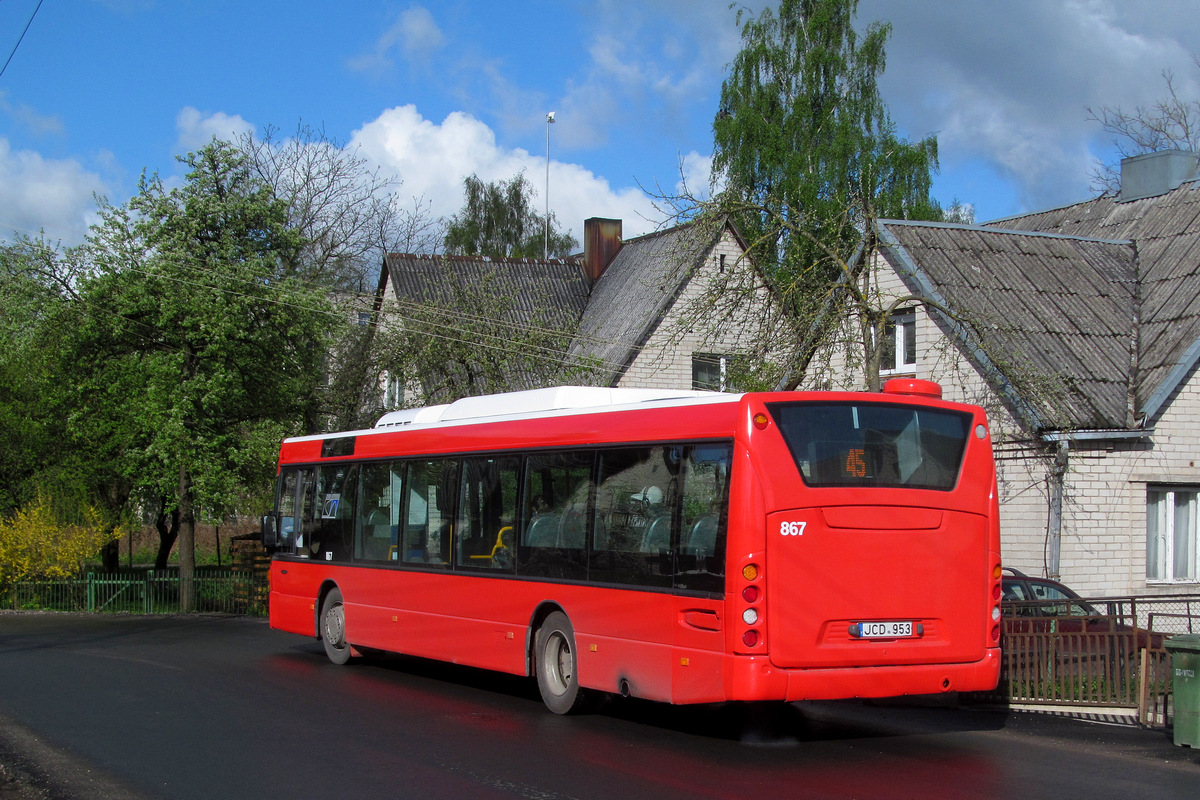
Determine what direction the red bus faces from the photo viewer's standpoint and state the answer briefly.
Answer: facing away from the viewer and to the left of the viewer

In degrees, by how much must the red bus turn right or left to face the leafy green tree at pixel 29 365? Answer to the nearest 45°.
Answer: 0° — it already faces it

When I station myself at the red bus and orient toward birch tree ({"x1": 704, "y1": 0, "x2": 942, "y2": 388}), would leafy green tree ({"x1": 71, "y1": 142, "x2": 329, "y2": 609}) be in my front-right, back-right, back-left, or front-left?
front-left

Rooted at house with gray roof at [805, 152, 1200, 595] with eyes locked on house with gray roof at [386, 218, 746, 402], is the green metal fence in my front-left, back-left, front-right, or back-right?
front-left

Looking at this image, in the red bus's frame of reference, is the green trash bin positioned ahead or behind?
behind
